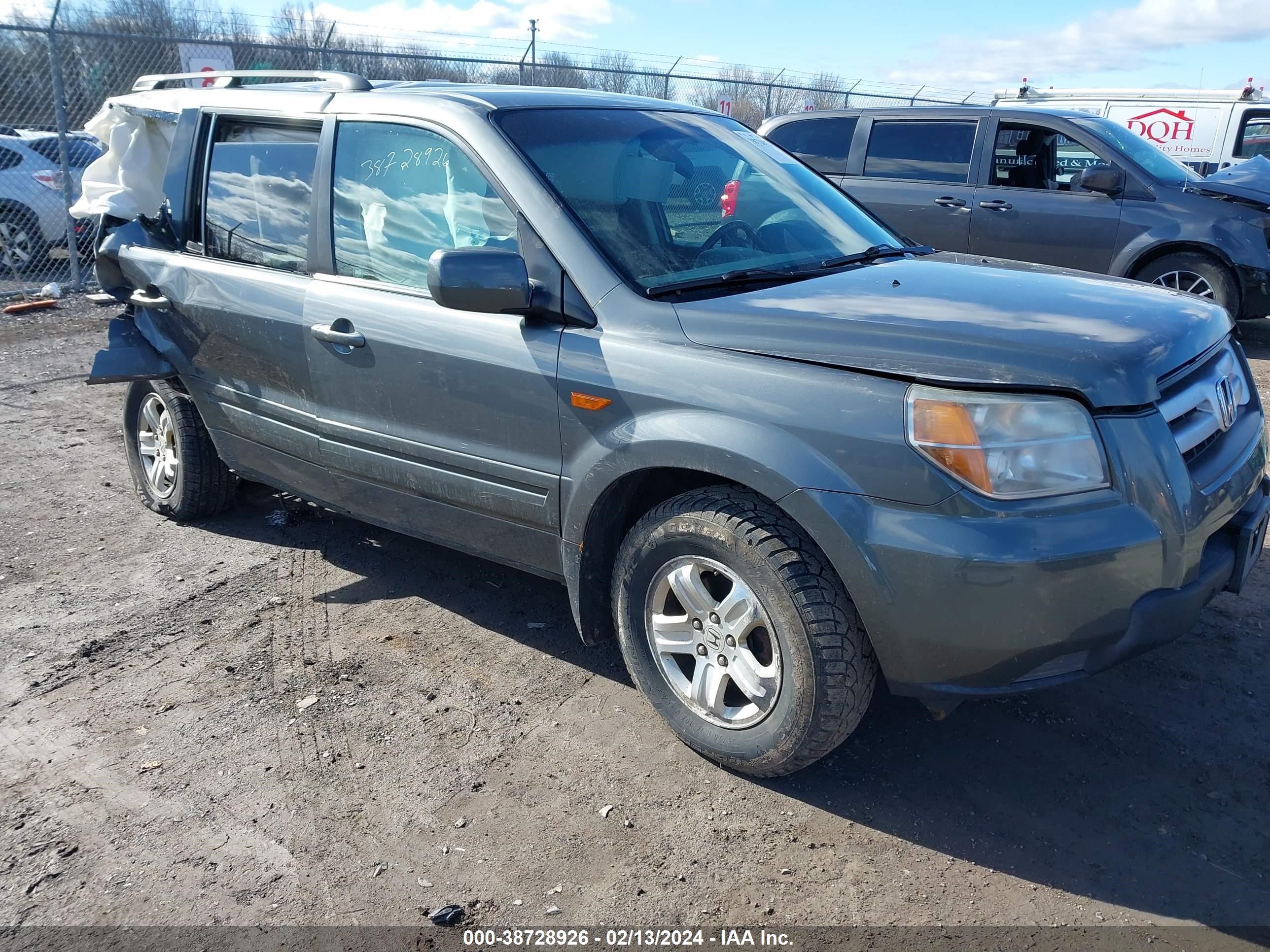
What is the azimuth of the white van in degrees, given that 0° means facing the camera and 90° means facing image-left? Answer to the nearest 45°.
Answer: approximately 270°

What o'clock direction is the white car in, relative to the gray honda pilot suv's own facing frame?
The white car is roughly at 6 o'clock from the gray honda pilot suv.

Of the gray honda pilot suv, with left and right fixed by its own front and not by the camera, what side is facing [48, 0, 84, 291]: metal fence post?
back

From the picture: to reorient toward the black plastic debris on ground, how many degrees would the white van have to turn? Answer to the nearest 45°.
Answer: approximately 90° to its right

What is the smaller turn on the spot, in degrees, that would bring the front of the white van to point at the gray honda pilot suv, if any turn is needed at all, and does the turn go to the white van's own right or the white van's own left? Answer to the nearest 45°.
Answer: approximately 90° to the white van's own right

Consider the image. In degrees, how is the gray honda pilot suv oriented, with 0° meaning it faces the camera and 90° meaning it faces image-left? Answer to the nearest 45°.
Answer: approximately 315°

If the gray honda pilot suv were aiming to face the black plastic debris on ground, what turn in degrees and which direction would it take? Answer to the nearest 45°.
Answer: approximately 90° to its right

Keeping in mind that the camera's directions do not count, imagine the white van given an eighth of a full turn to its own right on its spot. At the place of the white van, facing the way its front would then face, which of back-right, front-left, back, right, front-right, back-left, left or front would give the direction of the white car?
right

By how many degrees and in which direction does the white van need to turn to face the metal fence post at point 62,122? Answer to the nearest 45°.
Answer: approximately 135° to its right

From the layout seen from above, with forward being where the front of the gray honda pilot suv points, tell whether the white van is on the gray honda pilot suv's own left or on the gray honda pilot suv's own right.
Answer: on the gray honda pilot suv's own left
